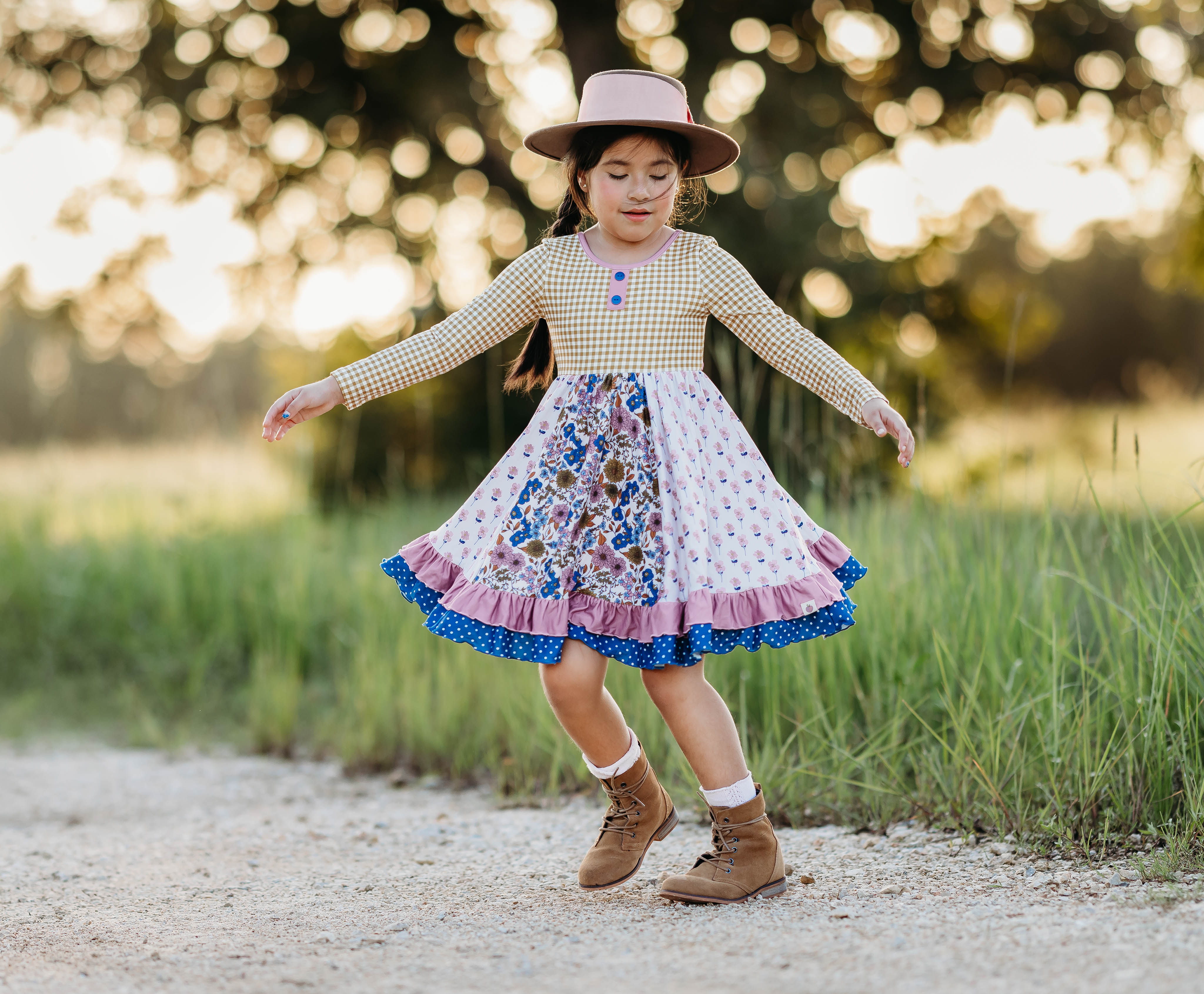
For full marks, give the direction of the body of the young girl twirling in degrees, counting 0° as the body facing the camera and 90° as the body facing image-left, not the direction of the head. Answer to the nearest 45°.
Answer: approximately 0°
